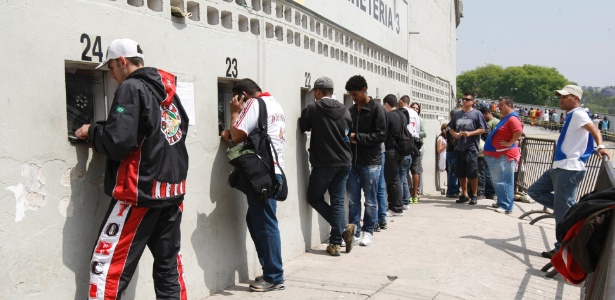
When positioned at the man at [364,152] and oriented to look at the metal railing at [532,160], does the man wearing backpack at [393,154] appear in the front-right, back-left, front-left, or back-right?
front-left

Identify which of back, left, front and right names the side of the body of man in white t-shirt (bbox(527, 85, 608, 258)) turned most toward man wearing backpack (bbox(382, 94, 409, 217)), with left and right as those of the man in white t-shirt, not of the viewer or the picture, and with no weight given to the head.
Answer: right

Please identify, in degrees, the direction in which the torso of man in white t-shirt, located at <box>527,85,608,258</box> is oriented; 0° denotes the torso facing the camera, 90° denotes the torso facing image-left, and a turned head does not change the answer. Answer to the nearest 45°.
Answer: approximately 90°

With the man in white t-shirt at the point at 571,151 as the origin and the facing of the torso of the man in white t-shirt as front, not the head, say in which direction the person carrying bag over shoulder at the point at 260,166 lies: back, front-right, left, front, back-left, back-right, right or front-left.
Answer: front-left

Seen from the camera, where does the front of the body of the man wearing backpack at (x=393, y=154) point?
to the viewer's left

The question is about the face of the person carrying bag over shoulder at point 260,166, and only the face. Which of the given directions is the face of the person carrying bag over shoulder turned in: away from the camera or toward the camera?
away from the camera

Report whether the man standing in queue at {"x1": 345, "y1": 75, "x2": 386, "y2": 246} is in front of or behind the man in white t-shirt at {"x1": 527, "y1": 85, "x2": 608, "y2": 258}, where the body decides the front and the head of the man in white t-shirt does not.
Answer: in front

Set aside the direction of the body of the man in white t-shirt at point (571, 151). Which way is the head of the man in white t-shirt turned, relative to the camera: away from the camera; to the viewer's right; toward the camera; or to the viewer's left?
to the viewer's left

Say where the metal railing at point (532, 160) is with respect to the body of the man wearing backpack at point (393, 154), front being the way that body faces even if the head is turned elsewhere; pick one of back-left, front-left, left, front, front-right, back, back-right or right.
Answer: back-right

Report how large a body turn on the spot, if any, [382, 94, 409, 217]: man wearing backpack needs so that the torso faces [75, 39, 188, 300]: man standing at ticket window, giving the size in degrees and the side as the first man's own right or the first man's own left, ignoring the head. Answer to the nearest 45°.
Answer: approximately 90° to the first man's own left

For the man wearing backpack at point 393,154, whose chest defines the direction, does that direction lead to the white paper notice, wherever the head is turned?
no

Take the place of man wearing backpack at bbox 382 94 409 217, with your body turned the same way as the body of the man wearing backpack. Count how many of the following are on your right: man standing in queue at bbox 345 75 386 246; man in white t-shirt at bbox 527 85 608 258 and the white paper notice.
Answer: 0

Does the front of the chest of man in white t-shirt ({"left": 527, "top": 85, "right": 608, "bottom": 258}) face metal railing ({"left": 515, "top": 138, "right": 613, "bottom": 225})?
no

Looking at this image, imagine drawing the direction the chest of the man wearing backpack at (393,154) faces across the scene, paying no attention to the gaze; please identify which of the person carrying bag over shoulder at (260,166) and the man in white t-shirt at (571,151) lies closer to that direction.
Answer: the person carrying bag over shoulder

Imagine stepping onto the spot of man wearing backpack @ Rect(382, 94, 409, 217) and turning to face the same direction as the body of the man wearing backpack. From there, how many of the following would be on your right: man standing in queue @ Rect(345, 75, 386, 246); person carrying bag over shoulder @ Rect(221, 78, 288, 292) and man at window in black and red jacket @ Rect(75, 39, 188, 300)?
0
